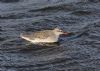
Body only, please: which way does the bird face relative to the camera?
to the viewer's right
